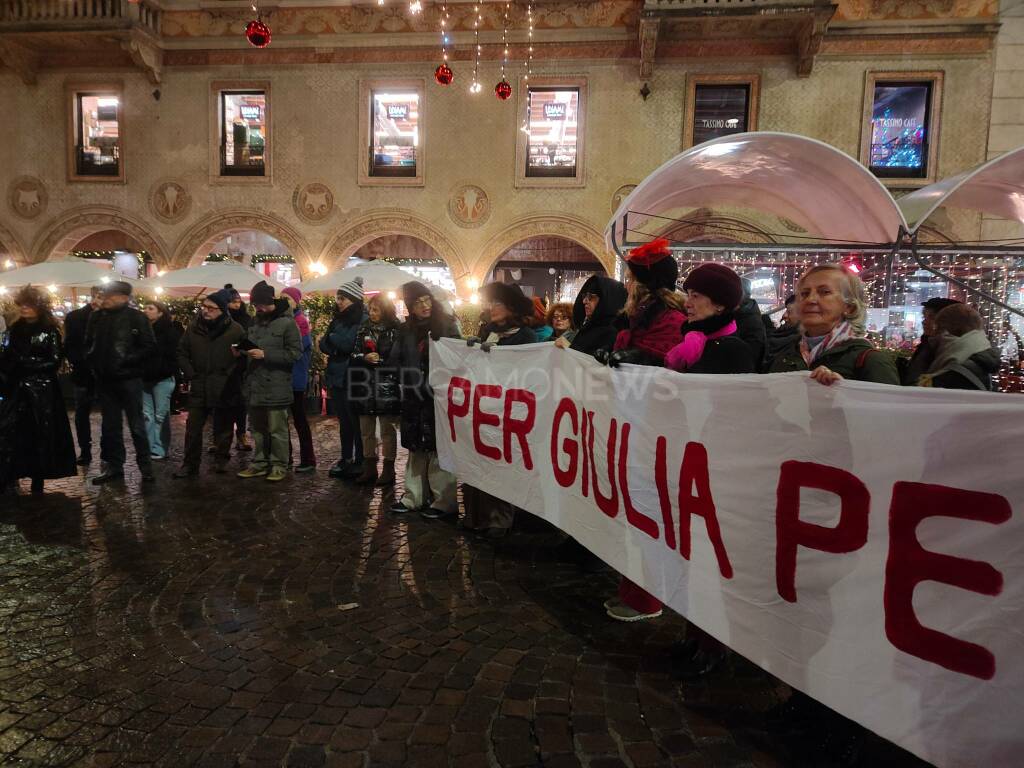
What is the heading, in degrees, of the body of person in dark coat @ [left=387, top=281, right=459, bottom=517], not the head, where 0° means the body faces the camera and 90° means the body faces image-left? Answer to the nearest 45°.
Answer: approximately 0°

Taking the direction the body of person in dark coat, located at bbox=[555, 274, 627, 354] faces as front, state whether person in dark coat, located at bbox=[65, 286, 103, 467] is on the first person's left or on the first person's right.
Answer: on the first person's right

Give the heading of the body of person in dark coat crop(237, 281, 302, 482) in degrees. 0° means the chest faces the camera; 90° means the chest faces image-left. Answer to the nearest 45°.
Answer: approximately 45°
